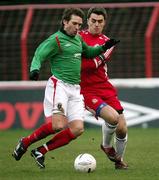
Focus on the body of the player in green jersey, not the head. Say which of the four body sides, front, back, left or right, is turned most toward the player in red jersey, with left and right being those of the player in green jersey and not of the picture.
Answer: left

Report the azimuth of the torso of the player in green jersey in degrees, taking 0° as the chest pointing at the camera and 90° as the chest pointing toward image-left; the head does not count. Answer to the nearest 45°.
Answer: approximately 315°

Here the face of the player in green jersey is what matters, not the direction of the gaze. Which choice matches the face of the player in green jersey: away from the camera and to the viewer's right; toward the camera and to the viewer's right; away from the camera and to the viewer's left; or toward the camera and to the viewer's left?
toward the camera and to the viewer's right
